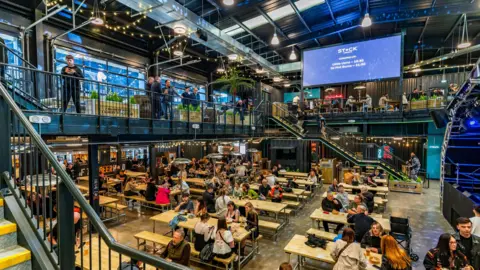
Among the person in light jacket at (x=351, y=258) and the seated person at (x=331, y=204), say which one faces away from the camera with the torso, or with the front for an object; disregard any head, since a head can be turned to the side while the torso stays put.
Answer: the person in light jacket

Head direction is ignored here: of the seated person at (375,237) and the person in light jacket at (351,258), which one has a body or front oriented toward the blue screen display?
the person in light jacket

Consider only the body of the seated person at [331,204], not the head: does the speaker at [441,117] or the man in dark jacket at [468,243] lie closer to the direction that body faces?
the man in dark jacket

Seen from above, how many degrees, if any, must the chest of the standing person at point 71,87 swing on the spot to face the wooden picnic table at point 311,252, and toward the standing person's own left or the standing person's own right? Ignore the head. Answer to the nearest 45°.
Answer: approximately 45° to the standing person's own left

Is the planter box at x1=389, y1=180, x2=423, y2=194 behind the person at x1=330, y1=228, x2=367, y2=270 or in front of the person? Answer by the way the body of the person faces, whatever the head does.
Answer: in front

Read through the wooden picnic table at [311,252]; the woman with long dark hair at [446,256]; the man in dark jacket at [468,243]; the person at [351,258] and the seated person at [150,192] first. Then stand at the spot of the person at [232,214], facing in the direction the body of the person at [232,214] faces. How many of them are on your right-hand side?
1

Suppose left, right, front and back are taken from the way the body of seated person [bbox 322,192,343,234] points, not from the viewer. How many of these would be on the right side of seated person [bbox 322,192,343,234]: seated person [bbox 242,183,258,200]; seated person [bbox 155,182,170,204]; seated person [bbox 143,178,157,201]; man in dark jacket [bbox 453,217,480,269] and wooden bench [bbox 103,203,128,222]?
4

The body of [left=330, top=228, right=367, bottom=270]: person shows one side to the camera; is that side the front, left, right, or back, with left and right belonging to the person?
back

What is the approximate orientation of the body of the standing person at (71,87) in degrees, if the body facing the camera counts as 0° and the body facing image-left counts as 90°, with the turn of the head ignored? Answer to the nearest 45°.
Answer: approximately 0°

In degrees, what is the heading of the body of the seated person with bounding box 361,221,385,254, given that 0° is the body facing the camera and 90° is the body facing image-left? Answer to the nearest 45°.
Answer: approximately 45°
